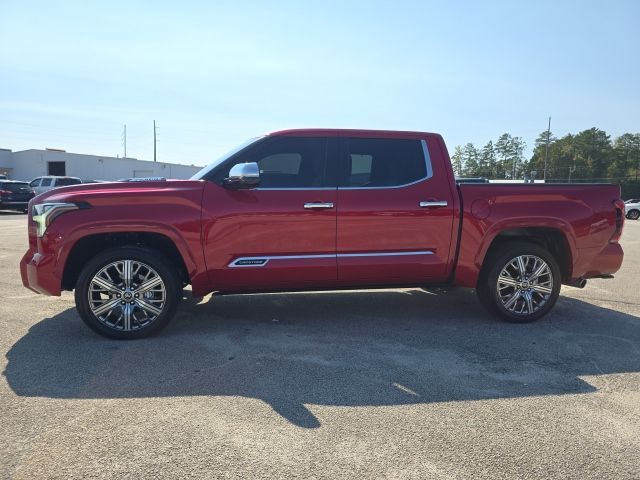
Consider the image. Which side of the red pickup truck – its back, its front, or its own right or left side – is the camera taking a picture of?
left

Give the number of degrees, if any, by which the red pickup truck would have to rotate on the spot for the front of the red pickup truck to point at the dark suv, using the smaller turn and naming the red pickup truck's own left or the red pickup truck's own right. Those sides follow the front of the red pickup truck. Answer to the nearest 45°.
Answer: approximately 45° to the red pickup truck's own right
